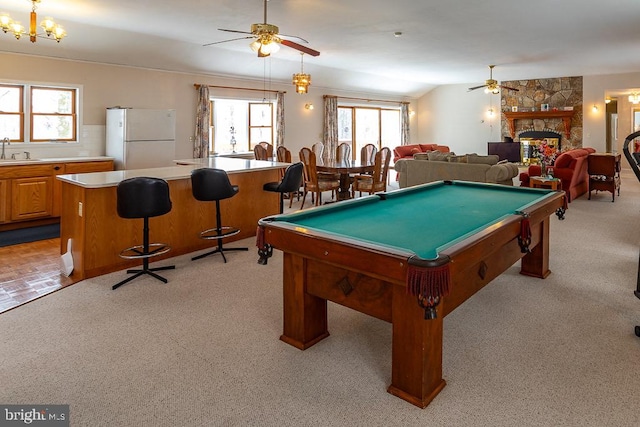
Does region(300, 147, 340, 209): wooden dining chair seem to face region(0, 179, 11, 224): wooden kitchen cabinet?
no

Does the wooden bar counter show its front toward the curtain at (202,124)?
no

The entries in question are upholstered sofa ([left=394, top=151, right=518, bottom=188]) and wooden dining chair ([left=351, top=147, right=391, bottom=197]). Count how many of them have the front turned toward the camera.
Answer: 0

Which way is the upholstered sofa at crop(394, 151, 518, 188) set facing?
away from the camera

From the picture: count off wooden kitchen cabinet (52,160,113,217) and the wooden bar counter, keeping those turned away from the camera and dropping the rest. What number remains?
0

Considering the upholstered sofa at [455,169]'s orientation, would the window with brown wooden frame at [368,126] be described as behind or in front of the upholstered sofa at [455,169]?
in front

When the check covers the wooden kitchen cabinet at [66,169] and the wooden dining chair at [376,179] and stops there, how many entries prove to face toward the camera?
1

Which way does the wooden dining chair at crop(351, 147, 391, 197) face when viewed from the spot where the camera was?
facing away from the viewer and to the left of the viewer

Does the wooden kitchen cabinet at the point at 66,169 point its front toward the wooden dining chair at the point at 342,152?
no

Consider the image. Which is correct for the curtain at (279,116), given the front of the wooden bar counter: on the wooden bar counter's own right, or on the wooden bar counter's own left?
on the wooden bar counter's own left

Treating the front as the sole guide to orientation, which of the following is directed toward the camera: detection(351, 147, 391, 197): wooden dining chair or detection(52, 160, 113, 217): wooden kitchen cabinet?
the wooden kitchen cabinet

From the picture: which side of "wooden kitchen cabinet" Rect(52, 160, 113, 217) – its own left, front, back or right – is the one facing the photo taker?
front

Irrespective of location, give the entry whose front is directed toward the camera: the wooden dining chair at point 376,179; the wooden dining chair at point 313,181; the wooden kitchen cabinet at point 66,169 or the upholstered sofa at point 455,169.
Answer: the wooden kitchen cabinet
